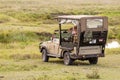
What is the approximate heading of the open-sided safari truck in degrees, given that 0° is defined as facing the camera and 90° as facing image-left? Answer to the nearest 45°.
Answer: approximately 135°
